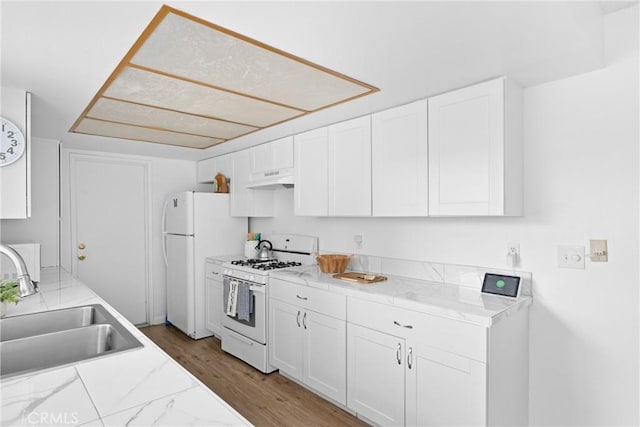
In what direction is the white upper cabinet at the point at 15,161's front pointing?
to the viewer's right

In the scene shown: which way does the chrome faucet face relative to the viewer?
to the viewer's right

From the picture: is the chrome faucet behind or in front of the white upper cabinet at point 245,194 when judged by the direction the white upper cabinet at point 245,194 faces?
in front

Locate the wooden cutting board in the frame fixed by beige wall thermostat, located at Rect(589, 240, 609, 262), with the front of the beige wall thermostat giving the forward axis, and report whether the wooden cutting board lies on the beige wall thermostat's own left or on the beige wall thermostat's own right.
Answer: on the beige wall thermostat's own right

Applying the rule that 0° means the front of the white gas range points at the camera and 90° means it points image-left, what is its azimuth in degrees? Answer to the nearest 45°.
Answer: approximately 45°

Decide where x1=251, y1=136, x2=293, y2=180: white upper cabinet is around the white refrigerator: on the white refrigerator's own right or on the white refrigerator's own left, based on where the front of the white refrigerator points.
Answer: on the white refrigerator's own left

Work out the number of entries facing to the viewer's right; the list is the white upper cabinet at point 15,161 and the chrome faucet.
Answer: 2

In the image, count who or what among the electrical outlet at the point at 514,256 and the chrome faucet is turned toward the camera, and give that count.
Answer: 1

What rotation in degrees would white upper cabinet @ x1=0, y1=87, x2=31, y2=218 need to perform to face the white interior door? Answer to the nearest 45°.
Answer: approximately 45° to its left
